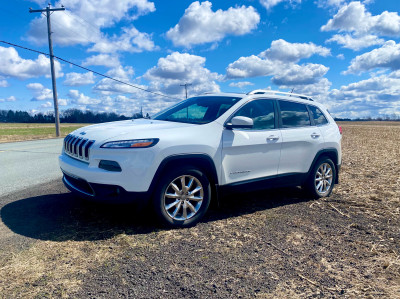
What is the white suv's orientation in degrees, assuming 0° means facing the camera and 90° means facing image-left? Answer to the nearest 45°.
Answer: approximately 45°
